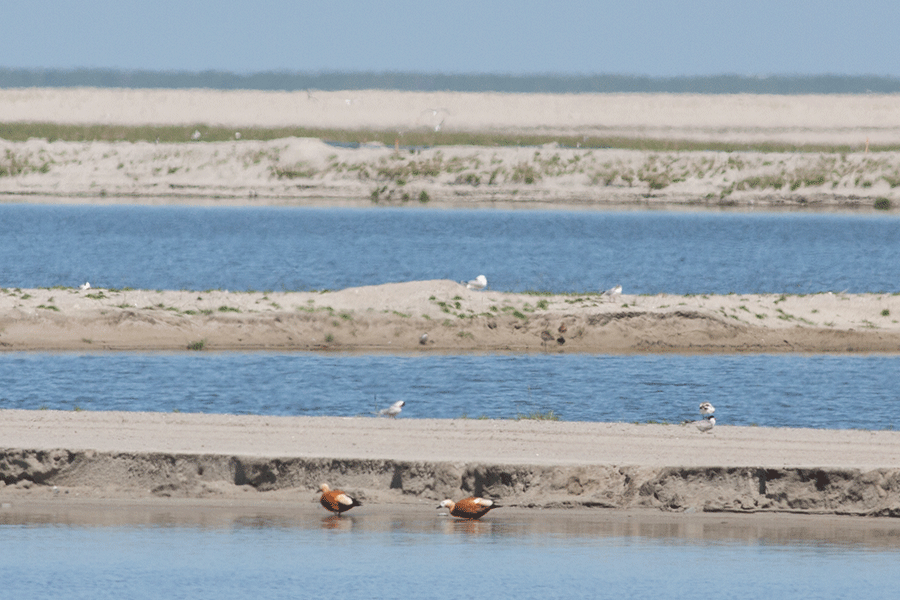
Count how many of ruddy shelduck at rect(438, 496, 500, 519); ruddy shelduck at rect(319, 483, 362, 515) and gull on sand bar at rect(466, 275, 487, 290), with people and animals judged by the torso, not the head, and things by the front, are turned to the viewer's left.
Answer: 2

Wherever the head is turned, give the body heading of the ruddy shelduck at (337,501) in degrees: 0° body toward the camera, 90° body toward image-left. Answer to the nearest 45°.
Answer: approximately 90°

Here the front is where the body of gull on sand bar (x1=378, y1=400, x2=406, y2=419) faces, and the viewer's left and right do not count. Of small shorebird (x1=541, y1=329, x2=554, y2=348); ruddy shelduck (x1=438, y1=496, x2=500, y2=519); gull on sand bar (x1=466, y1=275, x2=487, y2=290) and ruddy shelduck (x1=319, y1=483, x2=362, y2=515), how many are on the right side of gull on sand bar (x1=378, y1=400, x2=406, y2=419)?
2

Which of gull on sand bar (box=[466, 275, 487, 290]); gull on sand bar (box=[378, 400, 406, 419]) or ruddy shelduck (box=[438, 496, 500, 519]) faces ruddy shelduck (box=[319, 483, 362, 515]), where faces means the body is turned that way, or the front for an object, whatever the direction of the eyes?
ruddy shelduck (box=[438, 496, 500, 519])

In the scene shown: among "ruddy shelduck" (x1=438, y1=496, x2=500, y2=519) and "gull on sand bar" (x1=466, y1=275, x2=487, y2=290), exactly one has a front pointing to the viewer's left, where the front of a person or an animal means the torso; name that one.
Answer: the ruddy shelduck

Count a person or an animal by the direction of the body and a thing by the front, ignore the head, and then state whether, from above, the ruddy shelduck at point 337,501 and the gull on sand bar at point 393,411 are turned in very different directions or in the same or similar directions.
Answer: very different directions

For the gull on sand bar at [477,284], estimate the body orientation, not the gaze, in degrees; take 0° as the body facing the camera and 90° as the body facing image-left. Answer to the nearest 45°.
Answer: approximately 270°

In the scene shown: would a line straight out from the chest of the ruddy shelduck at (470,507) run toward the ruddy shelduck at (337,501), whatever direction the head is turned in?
yes

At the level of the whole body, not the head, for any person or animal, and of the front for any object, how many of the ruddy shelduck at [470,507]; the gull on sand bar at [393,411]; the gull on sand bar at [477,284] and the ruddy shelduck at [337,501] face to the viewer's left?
2

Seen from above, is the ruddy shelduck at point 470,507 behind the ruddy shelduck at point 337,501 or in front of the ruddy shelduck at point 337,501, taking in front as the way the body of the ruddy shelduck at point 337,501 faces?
behind

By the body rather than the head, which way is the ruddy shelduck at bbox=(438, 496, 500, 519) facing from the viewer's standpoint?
to the viewer's left

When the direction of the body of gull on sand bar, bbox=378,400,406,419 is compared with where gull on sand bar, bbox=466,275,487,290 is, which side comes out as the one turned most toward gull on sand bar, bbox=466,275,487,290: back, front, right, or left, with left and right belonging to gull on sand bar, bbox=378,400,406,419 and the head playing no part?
left

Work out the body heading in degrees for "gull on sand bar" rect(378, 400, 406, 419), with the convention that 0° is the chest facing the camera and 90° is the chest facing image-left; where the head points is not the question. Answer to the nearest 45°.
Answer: approximately 270°
